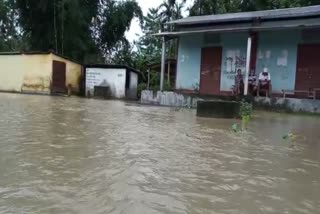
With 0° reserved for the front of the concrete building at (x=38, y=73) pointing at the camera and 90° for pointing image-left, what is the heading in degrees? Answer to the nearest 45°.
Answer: approximately 315°

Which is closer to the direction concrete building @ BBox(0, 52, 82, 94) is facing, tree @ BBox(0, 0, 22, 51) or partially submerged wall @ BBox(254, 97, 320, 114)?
the partially submerged wall

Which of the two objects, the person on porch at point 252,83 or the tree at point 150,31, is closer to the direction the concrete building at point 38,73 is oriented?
the person on porch

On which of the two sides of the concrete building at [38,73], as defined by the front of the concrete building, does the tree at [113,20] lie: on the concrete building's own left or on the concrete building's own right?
on the concrete building's own left
